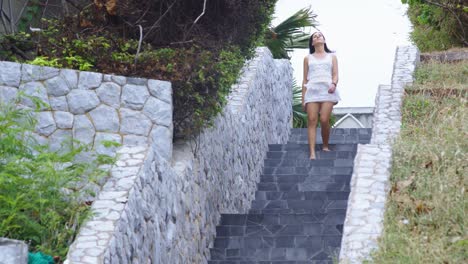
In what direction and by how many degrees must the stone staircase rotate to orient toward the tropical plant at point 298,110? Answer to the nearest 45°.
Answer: approximately 180°

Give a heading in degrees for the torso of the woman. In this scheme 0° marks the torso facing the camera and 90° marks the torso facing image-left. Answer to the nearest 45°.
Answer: approximately 0°

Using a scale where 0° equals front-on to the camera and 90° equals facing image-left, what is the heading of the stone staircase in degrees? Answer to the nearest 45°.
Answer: approximately 0°

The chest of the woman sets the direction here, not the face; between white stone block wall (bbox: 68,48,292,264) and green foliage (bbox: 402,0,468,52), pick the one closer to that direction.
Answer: the white stone block wall

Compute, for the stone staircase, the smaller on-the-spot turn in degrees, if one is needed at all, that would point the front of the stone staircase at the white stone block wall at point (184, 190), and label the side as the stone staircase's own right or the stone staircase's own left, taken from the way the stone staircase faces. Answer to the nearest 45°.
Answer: approximately 45° to the stone staircase's own right
